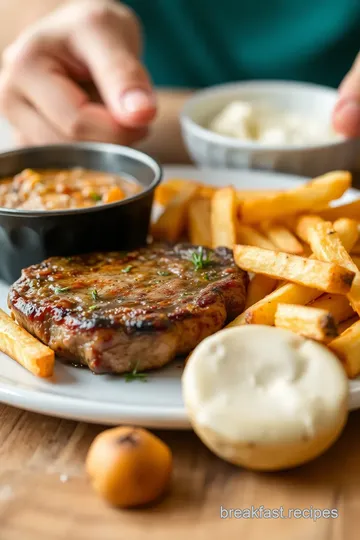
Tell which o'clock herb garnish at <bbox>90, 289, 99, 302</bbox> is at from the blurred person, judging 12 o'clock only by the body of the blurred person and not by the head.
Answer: The herb garnish is roughly at 12 o'clock from the blurred person.

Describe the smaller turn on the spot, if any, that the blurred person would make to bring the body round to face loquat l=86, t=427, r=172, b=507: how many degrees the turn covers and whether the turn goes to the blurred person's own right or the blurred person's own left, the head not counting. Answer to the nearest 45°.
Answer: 0° — they already face it

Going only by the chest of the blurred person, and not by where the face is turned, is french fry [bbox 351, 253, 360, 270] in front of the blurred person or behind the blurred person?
in front

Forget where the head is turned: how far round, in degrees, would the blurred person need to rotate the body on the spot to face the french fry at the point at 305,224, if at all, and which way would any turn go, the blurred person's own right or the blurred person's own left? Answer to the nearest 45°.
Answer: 0° — they already face it

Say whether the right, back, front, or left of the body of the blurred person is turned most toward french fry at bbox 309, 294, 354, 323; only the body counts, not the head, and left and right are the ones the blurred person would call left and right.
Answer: front

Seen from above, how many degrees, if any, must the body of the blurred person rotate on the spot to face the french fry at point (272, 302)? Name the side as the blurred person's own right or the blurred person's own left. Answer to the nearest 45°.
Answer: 0° — they already face it

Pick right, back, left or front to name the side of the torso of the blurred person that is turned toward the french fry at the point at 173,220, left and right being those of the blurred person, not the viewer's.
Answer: front

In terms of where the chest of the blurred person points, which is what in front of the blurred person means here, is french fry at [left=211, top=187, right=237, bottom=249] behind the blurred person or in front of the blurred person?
in front

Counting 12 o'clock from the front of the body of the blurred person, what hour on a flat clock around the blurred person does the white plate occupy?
The white plate is roughly at 12 o'clock from the blurred person.

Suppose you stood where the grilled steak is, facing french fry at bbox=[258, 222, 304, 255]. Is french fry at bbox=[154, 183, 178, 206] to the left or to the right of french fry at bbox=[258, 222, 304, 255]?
left
